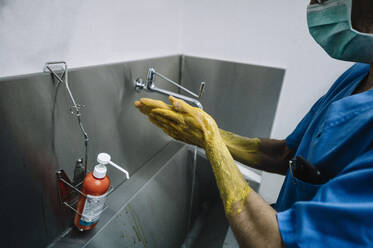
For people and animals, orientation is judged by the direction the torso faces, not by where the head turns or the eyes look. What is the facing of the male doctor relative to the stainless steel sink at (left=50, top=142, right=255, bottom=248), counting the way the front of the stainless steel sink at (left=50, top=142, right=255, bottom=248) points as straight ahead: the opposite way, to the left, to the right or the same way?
the opposite way

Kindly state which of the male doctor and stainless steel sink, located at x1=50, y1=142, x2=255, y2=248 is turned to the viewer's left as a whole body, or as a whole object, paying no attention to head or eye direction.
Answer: the male doctor

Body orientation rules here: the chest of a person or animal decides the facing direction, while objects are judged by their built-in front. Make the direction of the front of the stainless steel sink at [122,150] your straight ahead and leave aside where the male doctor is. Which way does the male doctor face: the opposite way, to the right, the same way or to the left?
the opposite way

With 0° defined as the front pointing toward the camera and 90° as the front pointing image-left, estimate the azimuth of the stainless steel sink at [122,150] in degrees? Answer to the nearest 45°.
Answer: approximately 315°

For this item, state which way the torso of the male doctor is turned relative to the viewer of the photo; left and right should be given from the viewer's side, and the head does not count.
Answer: facing to the left of the viewer

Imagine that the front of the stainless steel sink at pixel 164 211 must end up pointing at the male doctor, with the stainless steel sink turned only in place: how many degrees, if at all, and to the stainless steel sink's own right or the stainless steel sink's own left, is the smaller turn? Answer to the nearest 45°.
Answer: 0° — it already faces them

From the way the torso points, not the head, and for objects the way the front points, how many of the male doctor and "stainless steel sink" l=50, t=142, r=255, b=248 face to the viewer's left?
1
